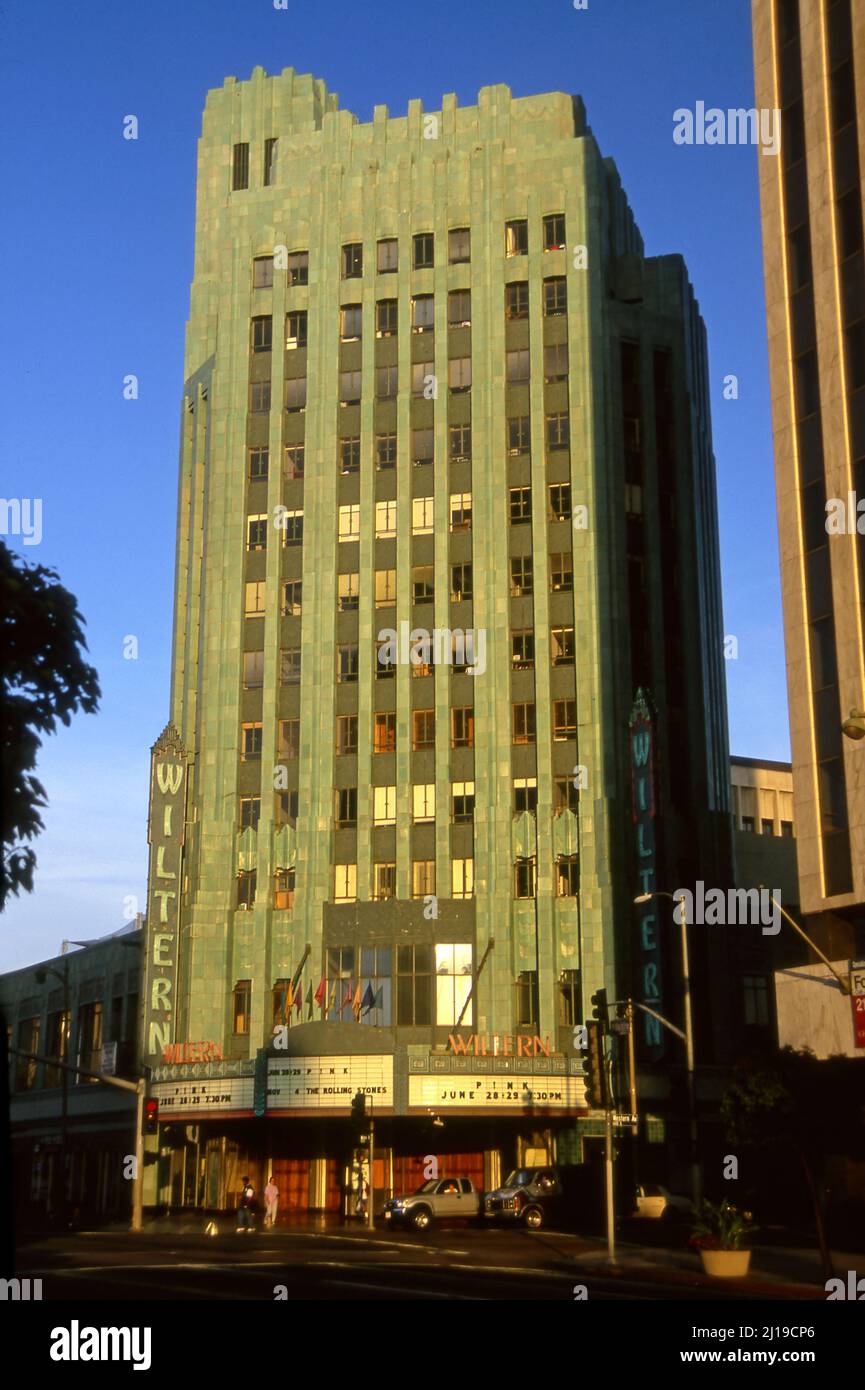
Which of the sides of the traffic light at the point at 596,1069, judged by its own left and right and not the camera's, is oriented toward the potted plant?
back

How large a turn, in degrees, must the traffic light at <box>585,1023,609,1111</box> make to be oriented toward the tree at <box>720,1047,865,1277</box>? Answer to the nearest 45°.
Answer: approximately 135° to its left
